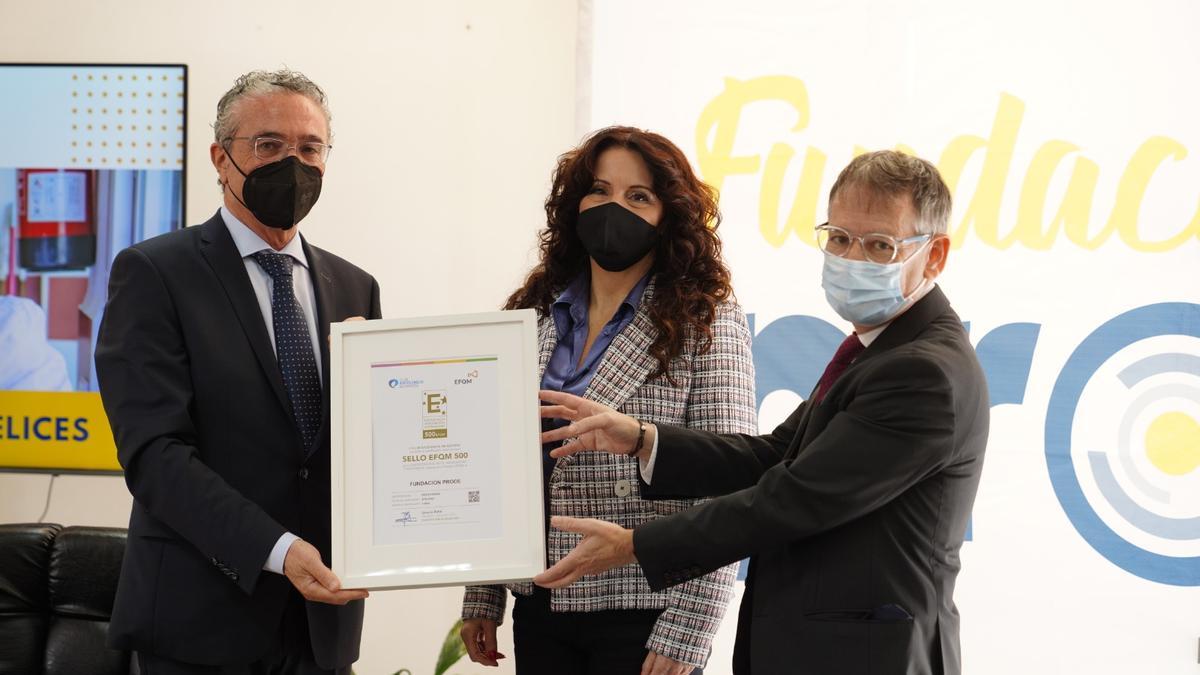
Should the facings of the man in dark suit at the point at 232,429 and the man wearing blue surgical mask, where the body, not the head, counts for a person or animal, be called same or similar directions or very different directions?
very different directions

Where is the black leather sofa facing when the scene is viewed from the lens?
facing the viewer

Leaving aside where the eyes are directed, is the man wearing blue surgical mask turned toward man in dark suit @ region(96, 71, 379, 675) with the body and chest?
yes

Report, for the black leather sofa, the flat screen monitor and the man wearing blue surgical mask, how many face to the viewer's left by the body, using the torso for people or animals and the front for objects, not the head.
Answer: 1

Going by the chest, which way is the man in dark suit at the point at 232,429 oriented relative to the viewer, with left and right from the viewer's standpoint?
facing the viewer and to the right of the viewer

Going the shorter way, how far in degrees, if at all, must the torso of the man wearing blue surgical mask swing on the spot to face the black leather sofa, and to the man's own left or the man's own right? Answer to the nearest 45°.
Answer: approximately 45° to the man's own right

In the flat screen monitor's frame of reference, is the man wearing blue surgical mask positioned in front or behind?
in front

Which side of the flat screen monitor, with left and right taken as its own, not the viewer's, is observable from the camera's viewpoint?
front

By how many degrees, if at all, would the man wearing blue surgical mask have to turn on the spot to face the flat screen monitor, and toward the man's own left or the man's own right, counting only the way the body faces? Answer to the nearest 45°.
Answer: approximately 45° to the man's own right

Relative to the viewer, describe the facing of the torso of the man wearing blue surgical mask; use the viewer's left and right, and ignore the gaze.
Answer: facing to the left of the viewer

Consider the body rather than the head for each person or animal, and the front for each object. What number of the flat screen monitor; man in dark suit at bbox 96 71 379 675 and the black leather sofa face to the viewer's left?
0

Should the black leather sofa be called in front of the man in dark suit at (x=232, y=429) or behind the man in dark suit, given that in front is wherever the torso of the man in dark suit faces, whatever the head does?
behind
